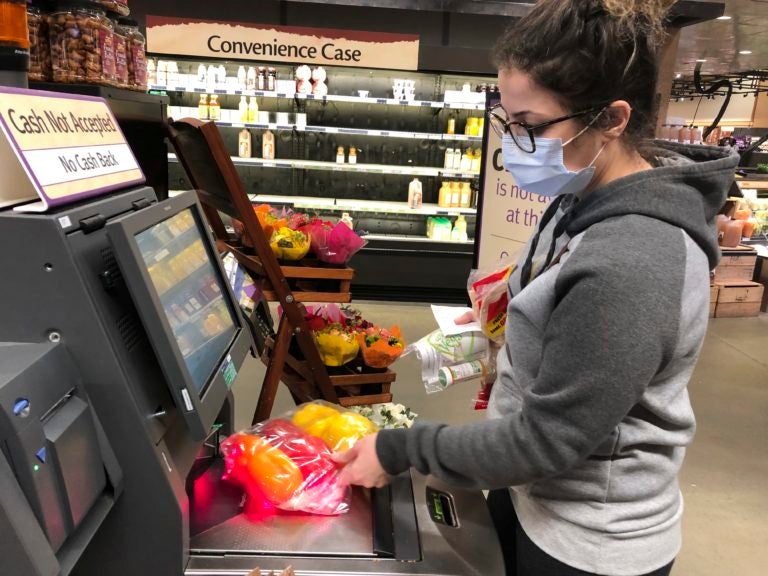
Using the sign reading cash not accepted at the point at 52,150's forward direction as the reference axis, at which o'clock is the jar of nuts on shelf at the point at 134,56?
The jar of nuts on shelf is roughly at 8 o'clock from the sign reading cash not accepted.

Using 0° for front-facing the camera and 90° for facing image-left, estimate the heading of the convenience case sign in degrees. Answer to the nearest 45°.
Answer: approximately 0°

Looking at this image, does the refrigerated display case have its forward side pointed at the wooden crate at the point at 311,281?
yes

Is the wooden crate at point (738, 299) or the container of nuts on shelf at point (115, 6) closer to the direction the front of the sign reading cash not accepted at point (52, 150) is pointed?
the wooden crate

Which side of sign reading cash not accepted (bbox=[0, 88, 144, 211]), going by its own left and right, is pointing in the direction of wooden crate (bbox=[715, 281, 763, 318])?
left

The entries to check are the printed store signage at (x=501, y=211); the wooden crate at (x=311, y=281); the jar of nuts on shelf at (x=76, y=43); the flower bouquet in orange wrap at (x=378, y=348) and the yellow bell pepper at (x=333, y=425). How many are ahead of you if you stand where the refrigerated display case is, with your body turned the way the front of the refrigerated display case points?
5

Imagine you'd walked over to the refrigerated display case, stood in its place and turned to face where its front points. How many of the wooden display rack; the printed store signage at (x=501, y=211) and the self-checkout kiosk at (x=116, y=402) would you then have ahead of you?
3

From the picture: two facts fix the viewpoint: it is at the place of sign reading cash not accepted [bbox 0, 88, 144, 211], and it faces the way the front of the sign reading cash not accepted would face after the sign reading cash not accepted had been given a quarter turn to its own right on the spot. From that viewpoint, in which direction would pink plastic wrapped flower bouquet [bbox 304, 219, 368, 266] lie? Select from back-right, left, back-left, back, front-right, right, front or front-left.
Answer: back

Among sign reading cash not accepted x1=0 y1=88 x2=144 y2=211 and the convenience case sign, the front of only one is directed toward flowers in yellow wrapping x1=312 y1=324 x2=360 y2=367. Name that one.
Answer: the convenience case sign

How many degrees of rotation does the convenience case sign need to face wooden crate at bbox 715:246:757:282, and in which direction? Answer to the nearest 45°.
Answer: approximately 90° to its left

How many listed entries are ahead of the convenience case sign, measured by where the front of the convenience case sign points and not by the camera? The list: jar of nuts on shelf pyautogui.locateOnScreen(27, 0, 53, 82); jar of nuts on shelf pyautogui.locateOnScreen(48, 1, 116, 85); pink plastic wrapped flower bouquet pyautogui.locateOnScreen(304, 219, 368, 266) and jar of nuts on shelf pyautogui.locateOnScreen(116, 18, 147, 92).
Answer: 4

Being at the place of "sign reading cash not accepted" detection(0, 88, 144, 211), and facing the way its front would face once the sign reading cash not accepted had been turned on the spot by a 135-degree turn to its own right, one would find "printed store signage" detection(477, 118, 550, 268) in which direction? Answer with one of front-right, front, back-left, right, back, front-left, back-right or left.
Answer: back-right

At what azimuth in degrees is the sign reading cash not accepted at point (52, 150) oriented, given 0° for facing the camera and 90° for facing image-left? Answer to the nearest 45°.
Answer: approximately 315°

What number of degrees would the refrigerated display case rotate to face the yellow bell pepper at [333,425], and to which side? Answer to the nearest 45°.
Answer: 0° — it already faces it

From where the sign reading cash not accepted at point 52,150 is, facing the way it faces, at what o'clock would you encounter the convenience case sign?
The convenience case sign is roughly at 8 o'clock from the sign reading cash not accepted.

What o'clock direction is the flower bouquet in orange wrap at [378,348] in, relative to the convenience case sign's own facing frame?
The flower bouquet in orange wrap is roughly at 12 o'clock from the convenience case sign.

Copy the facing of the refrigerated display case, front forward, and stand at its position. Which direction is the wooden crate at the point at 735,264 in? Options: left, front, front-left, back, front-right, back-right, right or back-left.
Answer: left

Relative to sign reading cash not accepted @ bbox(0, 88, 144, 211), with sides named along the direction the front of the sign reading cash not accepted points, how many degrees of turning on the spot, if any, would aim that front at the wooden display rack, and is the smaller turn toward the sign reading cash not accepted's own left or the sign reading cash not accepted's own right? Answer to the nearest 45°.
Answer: approximately 90° to the sign reading cash not accepted's own left
